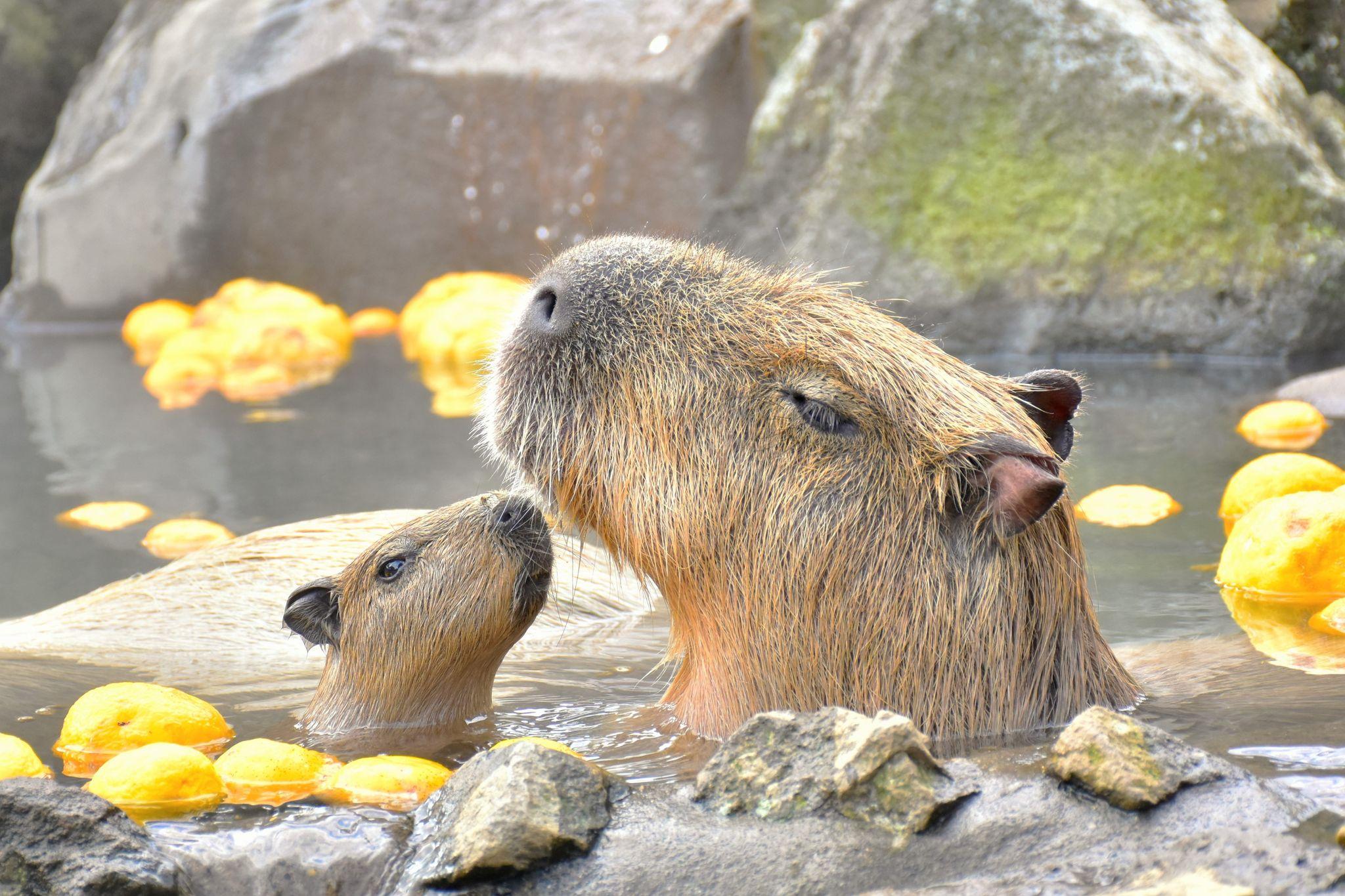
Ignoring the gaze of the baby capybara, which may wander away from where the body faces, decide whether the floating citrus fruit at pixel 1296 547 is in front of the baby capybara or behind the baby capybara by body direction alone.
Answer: in front

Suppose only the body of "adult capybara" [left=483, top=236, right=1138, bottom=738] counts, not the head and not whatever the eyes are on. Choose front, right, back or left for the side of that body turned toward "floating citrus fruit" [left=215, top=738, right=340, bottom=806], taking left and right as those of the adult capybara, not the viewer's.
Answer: front

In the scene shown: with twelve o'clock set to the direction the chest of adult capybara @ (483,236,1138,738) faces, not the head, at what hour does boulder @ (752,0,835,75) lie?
The boulder is roughly at 3 o'clock from the adult capybara.

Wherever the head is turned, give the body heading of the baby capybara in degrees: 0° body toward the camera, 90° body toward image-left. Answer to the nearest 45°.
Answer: approximately 270°

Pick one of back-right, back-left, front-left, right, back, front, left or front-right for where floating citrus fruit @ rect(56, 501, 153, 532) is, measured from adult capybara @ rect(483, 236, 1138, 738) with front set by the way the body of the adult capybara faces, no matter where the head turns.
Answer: front-right

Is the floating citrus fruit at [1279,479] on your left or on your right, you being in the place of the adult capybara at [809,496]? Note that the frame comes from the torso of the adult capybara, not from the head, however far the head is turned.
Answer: on your right

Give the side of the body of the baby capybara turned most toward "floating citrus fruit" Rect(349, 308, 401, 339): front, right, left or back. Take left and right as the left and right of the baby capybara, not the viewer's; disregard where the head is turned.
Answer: left

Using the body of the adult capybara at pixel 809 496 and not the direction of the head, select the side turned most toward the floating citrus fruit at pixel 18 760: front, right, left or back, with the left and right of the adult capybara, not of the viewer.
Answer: front

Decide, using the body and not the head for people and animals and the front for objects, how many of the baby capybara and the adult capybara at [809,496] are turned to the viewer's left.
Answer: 1

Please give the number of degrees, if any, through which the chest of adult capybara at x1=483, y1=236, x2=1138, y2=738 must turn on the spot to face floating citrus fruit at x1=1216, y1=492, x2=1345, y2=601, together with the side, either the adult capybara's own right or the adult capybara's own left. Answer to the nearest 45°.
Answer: approximately 135° to the adult capybara's own right

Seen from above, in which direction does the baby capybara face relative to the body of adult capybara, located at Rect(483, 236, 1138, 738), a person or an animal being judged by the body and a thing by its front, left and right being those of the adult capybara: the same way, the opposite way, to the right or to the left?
the opposite way

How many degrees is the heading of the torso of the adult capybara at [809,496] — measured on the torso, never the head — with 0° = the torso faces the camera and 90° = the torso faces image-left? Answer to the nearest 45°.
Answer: approximately 90°

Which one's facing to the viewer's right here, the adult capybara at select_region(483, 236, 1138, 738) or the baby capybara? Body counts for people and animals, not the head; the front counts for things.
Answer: the baby capybara

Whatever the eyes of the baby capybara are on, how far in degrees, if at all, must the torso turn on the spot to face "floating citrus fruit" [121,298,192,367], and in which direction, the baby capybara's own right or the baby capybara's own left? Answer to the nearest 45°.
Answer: approximately 90° to the baby capybara's own left
